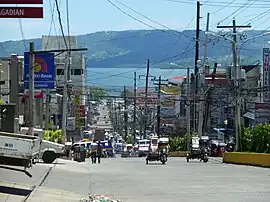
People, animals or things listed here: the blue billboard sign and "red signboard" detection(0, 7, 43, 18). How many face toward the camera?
2

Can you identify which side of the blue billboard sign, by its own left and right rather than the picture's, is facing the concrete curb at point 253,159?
left

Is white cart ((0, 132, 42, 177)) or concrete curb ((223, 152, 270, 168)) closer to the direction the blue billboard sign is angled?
the white cart

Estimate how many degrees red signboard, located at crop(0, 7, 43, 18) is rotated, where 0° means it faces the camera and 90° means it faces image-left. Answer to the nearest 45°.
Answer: approximately 0°

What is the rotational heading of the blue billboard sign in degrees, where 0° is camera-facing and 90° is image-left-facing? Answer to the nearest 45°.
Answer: approximately 0°

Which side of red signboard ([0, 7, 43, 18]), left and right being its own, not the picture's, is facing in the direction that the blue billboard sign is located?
back

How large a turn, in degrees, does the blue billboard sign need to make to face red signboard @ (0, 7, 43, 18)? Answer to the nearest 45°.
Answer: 0° — it already faces it
